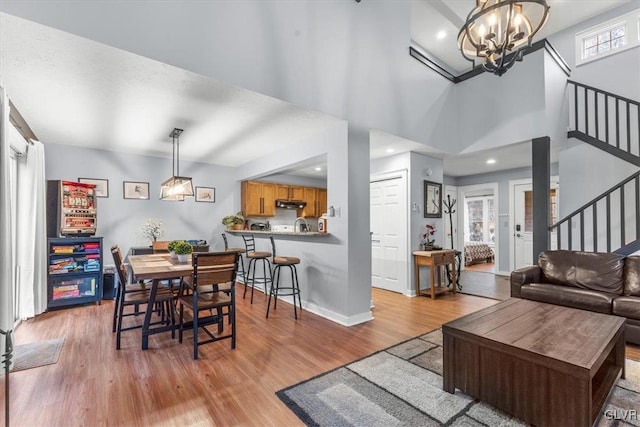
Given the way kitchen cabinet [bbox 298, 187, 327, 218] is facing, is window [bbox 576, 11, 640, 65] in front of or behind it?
in front

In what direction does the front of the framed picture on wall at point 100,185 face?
toward the camera

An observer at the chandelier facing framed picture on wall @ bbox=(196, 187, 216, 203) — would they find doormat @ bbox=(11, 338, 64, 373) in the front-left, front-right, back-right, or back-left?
front-left

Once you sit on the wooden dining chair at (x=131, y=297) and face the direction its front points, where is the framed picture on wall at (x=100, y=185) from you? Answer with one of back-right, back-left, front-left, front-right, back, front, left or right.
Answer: left

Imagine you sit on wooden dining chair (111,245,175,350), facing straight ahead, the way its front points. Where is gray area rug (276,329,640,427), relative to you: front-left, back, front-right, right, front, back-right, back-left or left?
front-right

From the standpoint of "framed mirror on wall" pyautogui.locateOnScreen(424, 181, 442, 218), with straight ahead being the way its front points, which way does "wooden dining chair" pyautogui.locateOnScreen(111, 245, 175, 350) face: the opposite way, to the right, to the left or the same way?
to the left

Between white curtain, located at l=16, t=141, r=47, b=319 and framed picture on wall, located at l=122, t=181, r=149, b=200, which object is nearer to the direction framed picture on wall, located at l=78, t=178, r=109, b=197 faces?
the white curtain

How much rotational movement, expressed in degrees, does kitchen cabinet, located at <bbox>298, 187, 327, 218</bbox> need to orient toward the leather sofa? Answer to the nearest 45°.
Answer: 0° — it already faces it

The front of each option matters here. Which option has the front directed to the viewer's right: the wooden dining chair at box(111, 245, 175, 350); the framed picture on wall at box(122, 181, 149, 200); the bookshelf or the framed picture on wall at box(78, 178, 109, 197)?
the wooden dining chair

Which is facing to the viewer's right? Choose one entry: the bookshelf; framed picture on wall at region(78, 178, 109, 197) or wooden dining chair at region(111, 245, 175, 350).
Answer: the wooden dining chair

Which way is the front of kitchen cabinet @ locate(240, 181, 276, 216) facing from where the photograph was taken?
facing the viewer and to the right of the viewer

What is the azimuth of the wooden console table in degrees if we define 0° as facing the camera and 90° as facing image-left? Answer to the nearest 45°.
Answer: approximately 315°

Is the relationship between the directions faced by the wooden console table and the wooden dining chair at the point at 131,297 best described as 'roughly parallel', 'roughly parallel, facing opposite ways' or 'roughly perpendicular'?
roughly perpendicular

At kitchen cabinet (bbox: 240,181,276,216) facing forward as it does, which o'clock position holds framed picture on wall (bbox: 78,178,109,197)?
The framed picture on wall is roughly at 4 o'clock from the kitchen cabinet.

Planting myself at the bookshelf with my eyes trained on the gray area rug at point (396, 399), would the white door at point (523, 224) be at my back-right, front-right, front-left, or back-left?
front-left

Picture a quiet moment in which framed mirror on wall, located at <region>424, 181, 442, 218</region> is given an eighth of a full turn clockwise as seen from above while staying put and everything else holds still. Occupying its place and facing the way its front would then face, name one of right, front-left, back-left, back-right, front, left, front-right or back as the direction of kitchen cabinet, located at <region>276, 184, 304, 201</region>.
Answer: right
